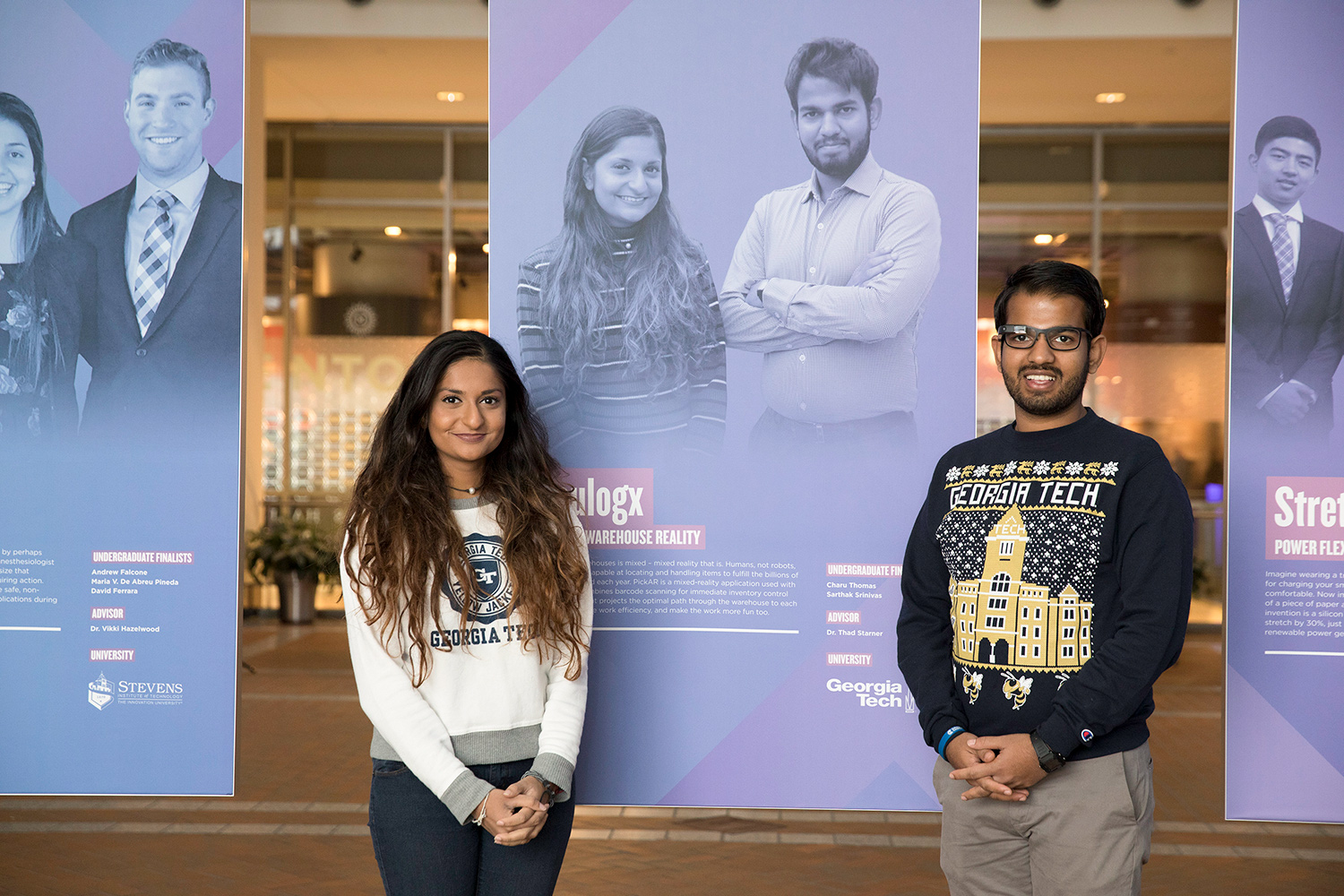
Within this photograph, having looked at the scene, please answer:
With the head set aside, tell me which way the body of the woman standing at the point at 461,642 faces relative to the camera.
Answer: toward the camera

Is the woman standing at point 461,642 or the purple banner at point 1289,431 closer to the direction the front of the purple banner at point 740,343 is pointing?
the woman standing

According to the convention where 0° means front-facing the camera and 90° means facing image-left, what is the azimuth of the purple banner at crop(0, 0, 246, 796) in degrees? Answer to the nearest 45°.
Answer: approximately 0°

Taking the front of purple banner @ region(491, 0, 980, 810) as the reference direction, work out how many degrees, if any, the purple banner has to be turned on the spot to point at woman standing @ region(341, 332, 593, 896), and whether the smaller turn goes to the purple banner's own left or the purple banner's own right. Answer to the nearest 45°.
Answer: approximately 45° to the purple banner's own right

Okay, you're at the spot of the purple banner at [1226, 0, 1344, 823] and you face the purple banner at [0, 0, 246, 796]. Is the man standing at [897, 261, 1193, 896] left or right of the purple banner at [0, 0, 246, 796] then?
left

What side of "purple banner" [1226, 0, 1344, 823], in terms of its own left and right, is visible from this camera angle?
front

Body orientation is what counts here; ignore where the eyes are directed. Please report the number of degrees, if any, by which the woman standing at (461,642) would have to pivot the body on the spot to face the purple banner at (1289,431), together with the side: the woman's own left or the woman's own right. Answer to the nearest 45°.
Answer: approximately 90° to the woman's own left

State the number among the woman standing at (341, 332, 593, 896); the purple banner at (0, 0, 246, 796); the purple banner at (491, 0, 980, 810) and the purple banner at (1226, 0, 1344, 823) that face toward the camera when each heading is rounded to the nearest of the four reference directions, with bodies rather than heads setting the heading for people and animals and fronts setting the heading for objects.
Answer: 4

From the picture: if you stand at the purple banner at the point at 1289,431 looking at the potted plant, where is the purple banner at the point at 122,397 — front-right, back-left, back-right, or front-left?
front-left

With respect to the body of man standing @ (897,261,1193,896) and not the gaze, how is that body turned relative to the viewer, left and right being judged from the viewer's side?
facing the viewer and to the left of the viewer

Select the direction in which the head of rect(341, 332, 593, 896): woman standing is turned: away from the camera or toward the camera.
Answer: toward the camera

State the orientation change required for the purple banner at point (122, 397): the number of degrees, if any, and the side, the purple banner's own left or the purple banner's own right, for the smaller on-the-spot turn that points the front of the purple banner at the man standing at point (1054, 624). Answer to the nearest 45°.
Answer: approximately 45° to the purple banner's own left

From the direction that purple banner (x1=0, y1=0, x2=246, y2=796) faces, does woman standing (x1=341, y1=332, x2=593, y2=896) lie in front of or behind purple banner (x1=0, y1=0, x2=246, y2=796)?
in front

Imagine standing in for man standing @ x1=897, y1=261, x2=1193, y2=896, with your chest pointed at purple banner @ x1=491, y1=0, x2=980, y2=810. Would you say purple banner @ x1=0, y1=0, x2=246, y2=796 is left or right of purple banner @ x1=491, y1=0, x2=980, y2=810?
left

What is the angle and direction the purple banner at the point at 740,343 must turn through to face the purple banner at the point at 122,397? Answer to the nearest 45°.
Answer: approximately 90° to its right

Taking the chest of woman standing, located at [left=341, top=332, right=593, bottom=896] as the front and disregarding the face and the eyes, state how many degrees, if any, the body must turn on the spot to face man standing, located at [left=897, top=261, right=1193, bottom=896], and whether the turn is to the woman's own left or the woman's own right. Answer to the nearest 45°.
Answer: approximately 90° to the woman's own left
